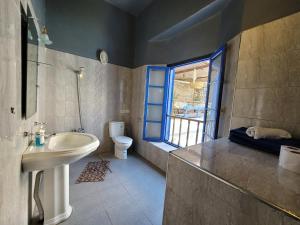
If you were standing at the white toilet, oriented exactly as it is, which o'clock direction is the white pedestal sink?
The white pedestal sink is roughly at 2 o'clock from the white toilet.

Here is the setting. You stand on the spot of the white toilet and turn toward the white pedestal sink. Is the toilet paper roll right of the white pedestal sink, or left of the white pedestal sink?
left

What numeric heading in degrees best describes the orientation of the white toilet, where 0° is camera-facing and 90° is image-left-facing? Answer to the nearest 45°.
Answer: approximately 315°

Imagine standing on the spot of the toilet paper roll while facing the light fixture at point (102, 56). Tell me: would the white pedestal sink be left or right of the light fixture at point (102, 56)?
left
